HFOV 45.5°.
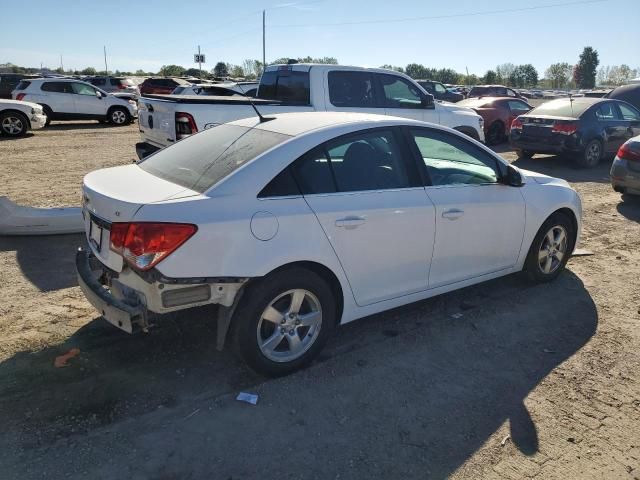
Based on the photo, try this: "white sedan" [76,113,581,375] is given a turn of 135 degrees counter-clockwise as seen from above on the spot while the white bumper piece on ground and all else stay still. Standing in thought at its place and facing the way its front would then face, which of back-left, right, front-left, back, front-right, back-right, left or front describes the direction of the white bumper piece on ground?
front-right

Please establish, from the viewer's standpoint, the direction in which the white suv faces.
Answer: facing to the right of the viewer

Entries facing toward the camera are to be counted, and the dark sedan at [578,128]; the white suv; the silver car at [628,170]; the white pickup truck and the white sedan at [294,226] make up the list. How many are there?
0

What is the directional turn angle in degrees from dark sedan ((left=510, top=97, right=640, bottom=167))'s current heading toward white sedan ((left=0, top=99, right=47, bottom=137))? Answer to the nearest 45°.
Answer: approximately 135° to its left

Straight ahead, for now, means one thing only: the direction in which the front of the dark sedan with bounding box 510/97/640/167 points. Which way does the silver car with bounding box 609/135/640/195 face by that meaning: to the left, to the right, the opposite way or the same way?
the same way

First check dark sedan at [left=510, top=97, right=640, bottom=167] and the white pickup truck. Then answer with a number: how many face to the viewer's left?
0

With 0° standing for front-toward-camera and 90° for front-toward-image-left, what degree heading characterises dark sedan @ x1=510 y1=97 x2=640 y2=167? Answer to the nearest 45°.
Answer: approximately 225°

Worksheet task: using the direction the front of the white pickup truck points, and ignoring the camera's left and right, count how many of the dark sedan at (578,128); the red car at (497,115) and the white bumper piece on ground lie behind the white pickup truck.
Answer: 1

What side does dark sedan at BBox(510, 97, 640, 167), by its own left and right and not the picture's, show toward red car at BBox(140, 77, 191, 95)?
left

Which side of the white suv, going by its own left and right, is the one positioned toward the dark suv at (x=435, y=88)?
front

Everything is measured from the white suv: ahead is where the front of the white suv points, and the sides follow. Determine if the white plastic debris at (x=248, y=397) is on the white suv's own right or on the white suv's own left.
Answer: on the white suv's own right

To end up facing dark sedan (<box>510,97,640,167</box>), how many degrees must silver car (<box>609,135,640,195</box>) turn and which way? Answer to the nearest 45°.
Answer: approximately 45° to its left

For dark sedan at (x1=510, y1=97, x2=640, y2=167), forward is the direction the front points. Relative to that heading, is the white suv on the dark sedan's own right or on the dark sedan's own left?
on the dark sedan's own left

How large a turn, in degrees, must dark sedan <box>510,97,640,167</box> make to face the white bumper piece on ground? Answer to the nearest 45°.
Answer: approximately 180°

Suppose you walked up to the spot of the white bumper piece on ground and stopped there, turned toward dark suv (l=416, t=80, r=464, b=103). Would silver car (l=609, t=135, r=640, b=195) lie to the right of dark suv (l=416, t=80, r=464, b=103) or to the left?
right
